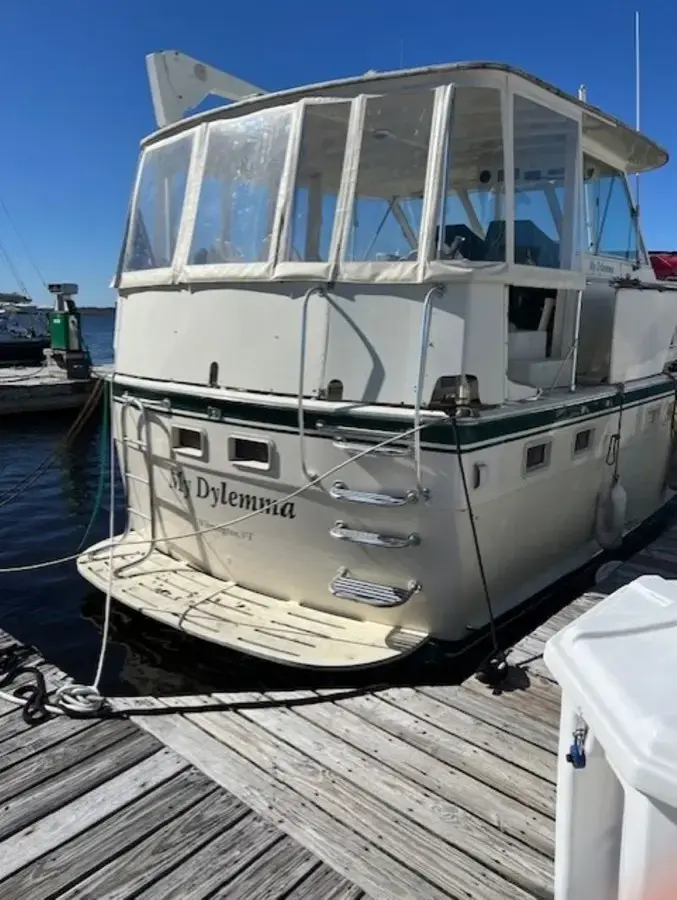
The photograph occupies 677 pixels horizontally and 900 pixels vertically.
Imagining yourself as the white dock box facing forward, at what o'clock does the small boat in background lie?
The small boat in background is roughly at 3 o'clock from the white dock box.

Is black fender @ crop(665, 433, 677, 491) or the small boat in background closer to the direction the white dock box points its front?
the small boat in background

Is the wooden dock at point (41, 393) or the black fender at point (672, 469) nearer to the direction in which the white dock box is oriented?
the wooden dock

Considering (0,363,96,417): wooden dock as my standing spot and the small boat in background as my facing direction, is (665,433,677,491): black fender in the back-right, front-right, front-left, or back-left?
back-right

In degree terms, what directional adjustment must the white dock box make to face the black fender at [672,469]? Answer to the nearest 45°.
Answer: approximately 135° to its right

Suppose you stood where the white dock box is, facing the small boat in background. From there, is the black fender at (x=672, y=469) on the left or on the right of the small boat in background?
right

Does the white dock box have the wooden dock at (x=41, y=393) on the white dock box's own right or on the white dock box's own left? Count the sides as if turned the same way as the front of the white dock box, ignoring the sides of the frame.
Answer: on the white dock box's own right

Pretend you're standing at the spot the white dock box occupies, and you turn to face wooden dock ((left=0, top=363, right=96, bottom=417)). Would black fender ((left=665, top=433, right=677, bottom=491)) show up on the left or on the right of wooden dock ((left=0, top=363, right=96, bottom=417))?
right

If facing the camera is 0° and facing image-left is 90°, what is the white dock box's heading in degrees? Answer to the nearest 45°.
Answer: approximately 45°
